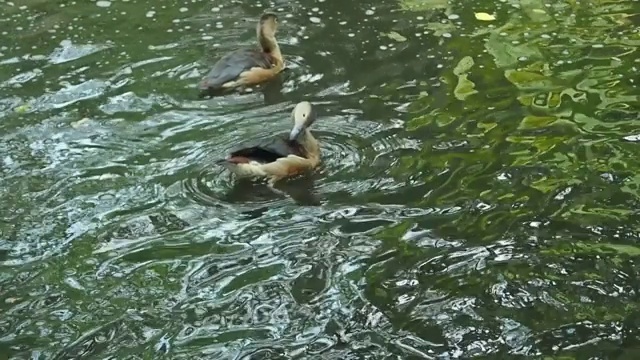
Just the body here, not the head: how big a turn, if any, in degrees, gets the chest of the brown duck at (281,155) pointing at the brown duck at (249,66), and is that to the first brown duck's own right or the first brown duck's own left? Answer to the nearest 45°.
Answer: approximately 90° to the first brown duck's own left

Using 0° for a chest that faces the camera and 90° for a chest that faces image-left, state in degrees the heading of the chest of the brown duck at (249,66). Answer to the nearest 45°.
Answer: approximately 225°

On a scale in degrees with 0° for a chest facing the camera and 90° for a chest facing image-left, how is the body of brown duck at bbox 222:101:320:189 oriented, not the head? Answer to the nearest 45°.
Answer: approximately 270°

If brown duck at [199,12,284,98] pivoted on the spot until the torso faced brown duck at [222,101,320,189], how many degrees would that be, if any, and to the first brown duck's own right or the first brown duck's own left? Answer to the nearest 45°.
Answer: approximately 135° to the first brown duck's own right

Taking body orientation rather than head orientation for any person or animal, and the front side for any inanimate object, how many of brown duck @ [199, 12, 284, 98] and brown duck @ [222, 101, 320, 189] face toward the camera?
0
